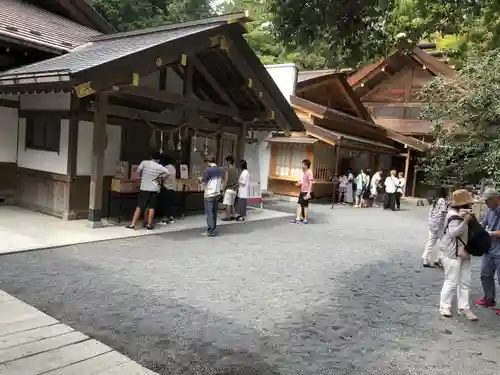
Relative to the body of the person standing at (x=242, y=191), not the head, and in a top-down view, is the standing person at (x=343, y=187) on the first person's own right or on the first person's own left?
on the first person's own right

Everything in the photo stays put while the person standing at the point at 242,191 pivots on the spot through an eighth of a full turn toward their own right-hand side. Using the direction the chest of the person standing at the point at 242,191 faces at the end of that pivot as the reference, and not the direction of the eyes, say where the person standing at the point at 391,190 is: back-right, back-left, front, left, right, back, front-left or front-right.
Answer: right

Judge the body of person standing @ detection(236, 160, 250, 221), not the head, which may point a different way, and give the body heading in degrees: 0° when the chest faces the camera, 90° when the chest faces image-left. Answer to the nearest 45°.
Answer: approximately 90°

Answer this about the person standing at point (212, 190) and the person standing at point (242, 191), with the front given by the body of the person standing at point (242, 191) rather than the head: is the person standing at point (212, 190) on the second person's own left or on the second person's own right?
on the second person's own left

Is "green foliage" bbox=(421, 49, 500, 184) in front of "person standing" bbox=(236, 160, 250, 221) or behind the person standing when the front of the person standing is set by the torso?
behind

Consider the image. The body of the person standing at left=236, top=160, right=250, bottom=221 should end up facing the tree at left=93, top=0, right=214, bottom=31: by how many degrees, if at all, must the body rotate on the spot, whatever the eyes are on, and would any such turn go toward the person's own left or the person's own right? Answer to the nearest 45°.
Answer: approximately 45° to the person's own right

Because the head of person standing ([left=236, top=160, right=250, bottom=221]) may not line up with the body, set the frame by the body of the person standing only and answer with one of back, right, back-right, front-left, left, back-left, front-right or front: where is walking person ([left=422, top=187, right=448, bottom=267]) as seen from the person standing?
back-left

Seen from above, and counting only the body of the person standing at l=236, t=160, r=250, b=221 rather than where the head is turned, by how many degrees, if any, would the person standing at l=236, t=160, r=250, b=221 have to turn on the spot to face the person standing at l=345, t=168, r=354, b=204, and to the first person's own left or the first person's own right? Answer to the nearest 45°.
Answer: approximately 135° to the first person's own right

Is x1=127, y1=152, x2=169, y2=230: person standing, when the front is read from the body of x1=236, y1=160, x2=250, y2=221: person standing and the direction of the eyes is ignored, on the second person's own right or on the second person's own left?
on the second person's own left
